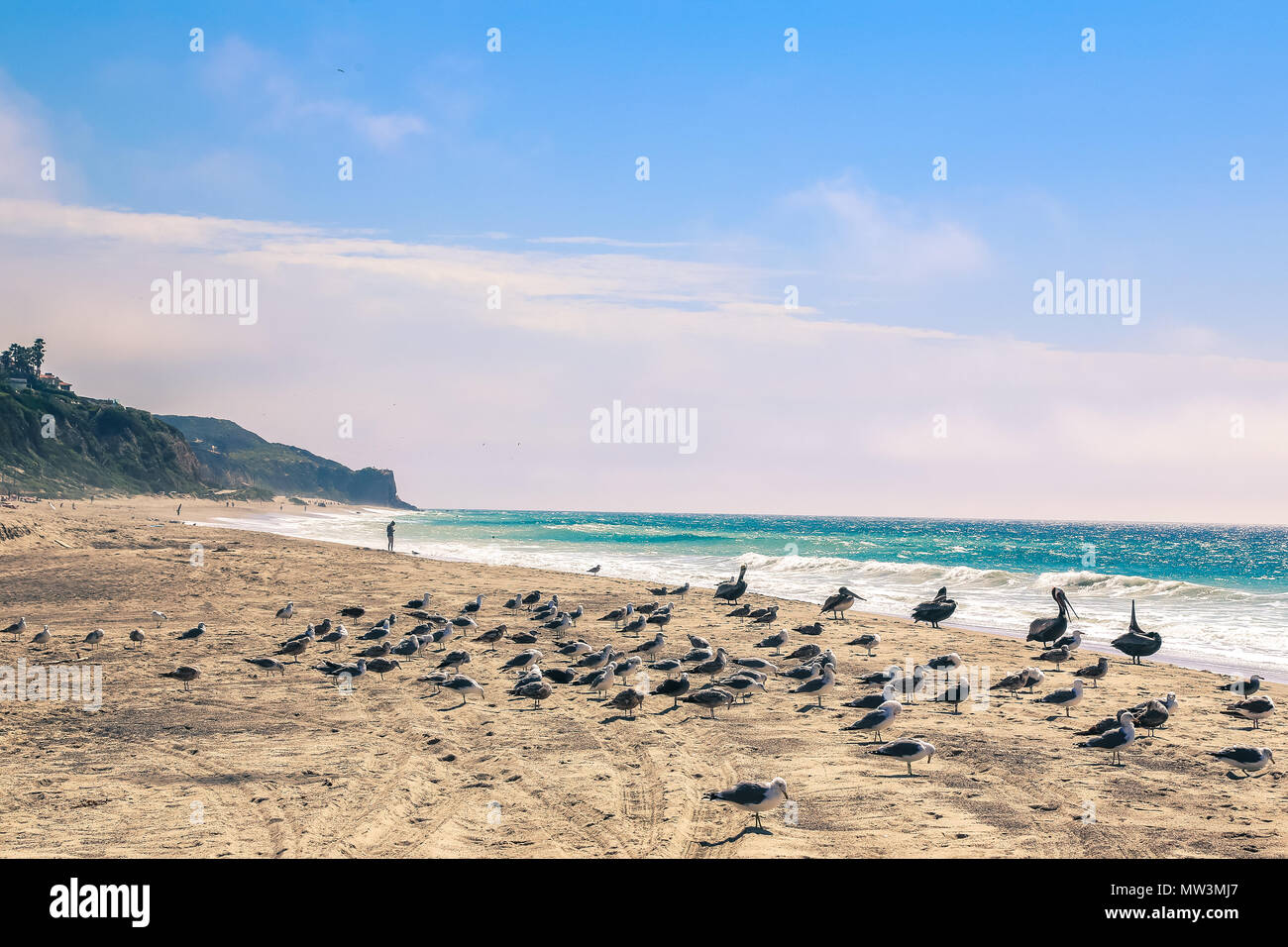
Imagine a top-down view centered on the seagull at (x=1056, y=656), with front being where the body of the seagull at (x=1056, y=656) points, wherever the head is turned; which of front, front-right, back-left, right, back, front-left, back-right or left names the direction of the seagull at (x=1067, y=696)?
right

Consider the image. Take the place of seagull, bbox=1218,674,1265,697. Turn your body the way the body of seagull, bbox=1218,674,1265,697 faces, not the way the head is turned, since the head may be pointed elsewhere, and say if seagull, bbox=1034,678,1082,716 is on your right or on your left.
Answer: on your right

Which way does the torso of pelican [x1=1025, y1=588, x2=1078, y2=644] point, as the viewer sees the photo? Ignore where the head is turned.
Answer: to the viewer's right

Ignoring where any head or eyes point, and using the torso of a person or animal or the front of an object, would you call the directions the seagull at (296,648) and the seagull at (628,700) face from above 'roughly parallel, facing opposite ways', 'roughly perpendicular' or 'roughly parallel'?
roughly parallel

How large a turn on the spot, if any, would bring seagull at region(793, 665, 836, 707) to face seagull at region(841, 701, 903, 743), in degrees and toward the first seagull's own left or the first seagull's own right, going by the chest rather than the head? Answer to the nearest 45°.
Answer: approximately 90° to the first seagull's own right

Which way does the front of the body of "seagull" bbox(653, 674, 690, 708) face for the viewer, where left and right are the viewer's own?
facing to the right of the viewer

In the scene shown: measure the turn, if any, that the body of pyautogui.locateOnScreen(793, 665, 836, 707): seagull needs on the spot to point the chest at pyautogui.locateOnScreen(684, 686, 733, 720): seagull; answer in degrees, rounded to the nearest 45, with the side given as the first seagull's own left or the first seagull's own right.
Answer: approximately 135° to the first seagull's own right
